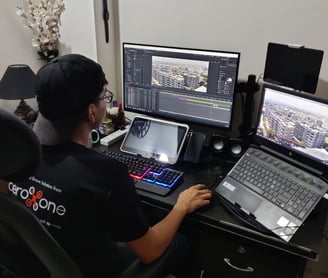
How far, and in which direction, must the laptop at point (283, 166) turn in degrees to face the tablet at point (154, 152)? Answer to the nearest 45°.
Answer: approximately 45° to its right

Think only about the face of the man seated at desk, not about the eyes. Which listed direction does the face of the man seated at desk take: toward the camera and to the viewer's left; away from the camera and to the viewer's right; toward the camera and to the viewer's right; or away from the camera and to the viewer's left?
away from the camera and to the viewer's right

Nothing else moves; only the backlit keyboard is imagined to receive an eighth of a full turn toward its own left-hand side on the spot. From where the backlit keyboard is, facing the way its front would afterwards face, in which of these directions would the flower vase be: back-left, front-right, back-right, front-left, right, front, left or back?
back-right

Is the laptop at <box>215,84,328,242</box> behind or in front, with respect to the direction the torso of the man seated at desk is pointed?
in front

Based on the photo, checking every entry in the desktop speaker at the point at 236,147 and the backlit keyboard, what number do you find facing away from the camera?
0

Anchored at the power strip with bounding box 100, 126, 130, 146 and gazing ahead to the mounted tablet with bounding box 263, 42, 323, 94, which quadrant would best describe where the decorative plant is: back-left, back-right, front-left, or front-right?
back-left

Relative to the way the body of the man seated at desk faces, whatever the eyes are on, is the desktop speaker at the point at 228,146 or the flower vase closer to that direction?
the desktop speaker

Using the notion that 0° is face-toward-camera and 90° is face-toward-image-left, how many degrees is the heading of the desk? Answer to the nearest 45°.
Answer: approximately 45°

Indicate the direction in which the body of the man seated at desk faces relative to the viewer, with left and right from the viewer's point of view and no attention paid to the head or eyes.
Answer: facing away from the viewer and to the right of the viewer

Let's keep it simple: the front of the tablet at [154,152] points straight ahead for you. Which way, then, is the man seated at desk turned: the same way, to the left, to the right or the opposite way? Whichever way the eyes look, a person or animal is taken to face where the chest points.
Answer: the opposite way
